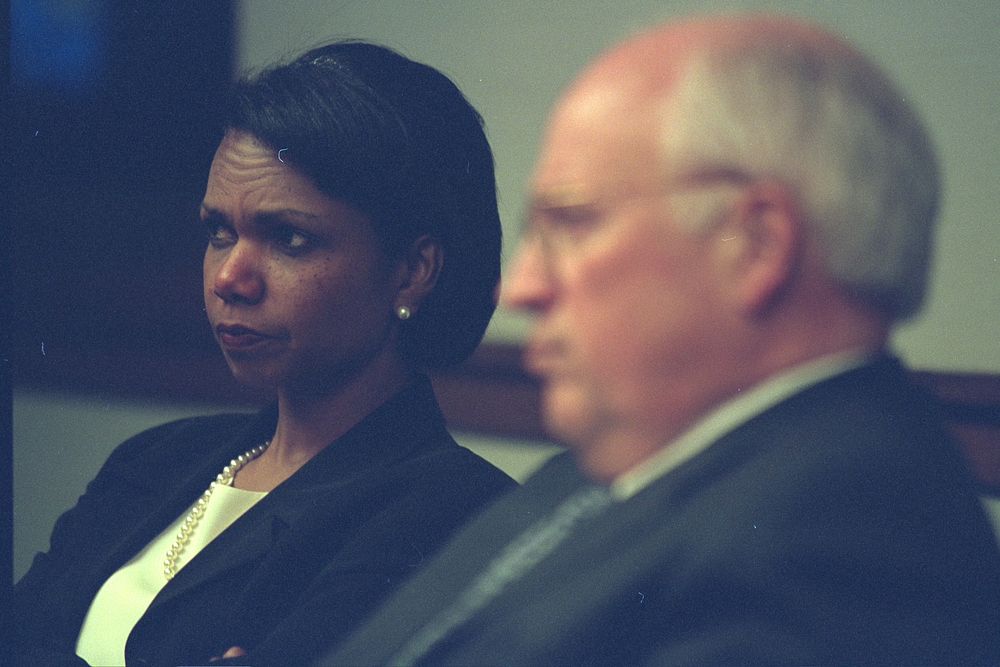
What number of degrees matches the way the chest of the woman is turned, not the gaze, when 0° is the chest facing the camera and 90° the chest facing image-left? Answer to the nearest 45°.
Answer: approximately 45°

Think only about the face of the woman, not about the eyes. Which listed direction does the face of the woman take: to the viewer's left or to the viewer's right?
to the viewer's left

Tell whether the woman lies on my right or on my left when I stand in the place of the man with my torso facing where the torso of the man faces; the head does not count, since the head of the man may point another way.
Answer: on my right

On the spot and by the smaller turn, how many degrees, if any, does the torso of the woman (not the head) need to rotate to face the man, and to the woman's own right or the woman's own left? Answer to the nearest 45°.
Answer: approximately 45° to the woman's own left

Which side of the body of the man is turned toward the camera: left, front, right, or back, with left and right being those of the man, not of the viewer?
left
